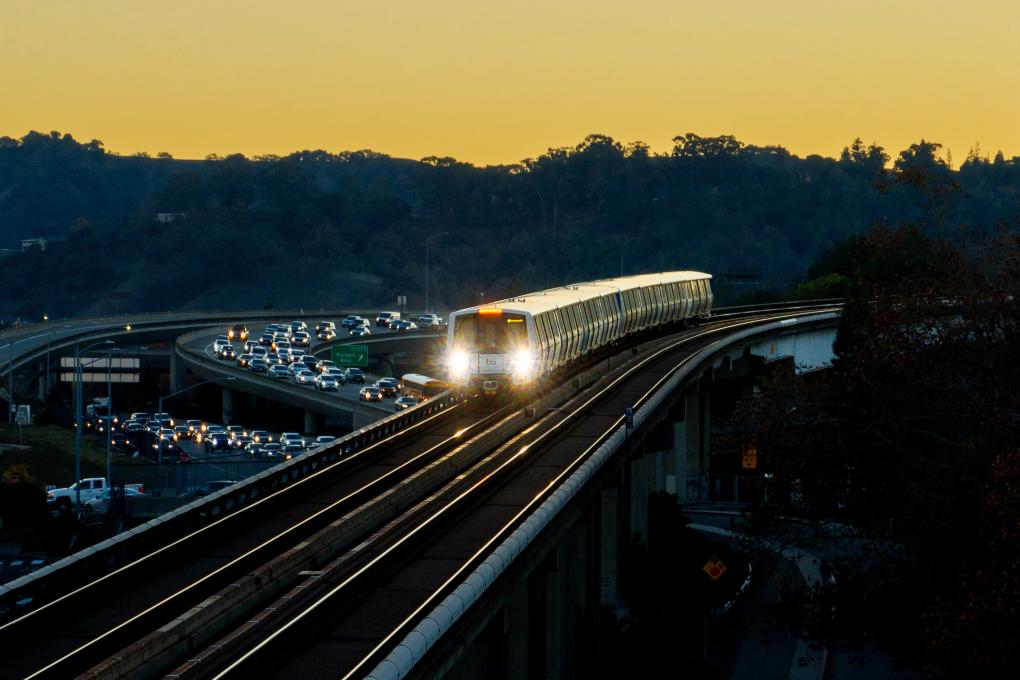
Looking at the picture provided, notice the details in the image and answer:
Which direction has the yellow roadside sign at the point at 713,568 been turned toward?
toward the camera

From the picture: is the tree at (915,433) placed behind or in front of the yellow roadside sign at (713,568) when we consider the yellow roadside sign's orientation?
in front
